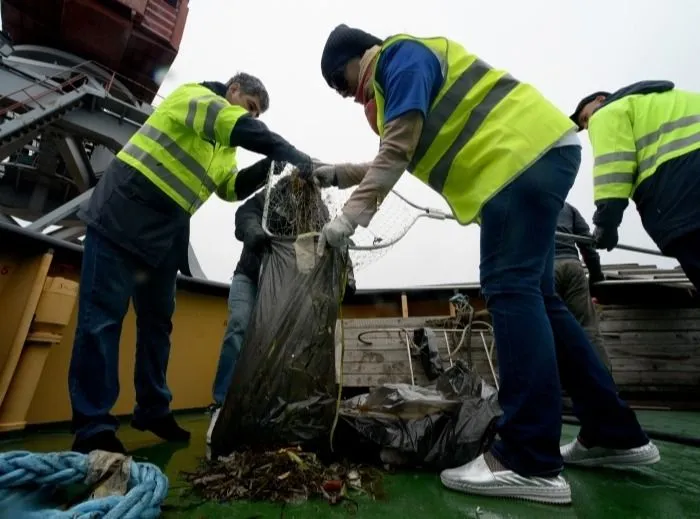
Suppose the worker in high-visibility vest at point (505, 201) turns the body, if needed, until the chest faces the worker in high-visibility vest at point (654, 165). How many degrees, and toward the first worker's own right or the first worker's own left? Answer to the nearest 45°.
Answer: approximately 135° to the first worker's own right

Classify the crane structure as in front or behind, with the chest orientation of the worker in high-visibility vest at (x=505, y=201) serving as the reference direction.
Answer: in front

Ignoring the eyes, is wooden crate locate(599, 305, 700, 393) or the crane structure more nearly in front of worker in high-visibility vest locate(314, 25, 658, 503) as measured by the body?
the crane structure

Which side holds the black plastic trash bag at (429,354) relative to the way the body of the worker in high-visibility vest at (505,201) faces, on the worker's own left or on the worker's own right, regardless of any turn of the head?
on the worker's own right

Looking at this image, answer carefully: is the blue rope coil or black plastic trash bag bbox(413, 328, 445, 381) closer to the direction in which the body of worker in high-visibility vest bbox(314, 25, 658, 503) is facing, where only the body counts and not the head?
the blue rope coil

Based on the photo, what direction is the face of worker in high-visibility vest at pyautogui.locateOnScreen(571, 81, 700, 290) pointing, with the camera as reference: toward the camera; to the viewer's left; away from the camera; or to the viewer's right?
to the viewer's left

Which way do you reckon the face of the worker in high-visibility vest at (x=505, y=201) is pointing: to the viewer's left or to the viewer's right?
to the viewer's left

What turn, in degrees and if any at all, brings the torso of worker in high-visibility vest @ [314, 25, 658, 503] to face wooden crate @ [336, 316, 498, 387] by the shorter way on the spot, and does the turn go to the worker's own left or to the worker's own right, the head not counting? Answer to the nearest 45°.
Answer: approximately 45° to the worker's own right

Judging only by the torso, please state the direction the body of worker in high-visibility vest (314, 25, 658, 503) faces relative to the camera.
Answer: to the viewer's left
